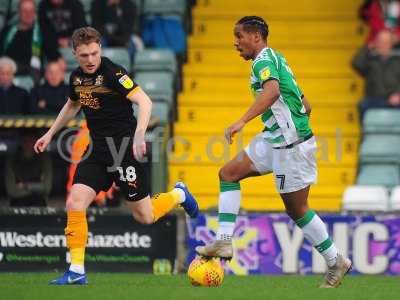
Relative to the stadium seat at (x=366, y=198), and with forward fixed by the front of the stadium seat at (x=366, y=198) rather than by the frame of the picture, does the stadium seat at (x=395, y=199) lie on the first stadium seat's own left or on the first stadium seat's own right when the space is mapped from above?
on the first stadium seat's own left

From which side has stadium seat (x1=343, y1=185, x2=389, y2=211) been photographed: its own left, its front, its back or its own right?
front

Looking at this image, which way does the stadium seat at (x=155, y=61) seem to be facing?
toward the camera

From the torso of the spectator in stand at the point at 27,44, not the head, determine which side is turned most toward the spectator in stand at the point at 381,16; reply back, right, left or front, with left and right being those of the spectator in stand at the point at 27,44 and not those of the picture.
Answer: left

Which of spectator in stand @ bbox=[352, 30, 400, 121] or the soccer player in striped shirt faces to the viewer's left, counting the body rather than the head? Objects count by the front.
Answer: the soccer player in striped shirt

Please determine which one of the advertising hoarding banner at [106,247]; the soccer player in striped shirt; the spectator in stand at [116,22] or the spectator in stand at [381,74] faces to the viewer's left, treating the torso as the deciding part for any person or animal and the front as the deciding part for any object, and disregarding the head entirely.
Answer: the soccer player in striped shirt

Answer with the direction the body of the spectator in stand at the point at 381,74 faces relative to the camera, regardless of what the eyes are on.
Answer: toward the camera

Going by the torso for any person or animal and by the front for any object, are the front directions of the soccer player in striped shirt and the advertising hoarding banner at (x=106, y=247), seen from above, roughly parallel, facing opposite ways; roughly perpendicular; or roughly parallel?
roughly perpendicular
